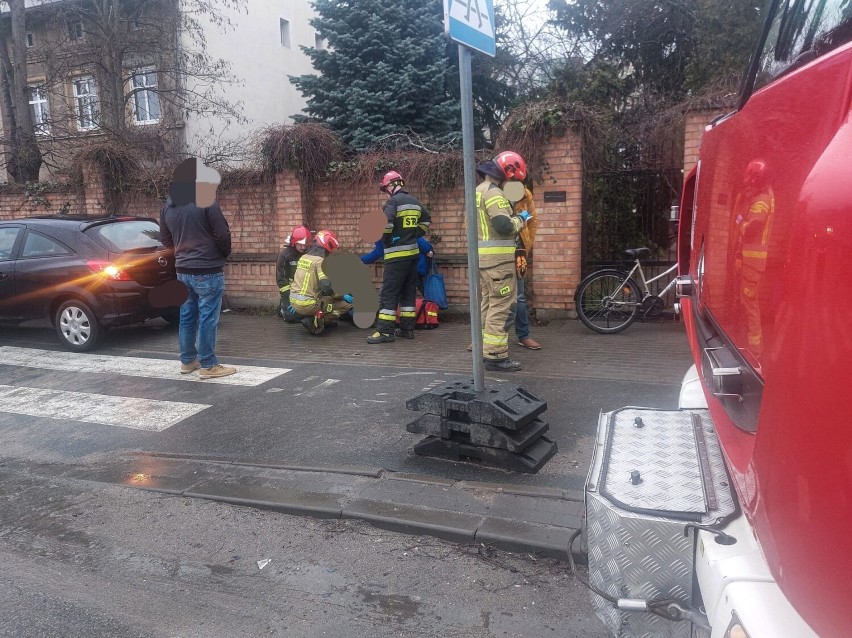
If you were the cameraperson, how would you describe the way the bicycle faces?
facing to the right of the viewer

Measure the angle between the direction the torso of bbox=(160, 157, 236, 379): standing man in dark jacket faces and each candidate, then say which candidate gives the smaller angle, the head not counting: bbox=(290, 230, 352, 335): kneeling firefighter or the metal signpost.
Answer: the kneeling firefighter

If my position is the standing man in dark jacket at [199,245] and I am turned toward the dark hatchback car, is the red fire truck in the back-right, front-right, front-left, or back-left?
back-left

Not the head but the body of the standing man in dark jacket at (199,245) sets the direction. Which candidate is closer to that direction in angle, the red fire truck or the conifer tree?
the conifer tree

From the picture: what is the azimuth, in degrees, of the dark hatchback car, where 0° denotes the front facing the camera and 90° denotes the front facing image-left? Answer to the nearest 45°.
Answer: approximately 135°

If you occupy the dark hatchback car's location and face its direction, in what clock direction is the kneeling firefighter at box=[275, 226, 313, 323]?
The kneeling firefighter is roughly at 5 o'clock from the dark hatchback car.

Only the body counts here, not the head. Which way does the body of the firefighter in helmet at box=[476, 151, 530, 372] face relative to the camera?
to the viewer's right

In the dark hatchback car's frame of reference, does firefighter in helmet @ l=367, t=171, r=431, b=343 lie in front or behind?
behind

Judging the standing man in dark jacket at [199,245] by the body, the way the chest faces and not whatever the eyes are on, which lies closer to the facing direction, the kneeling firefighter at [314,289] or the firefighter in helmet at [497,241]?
the kneeling firefighter
